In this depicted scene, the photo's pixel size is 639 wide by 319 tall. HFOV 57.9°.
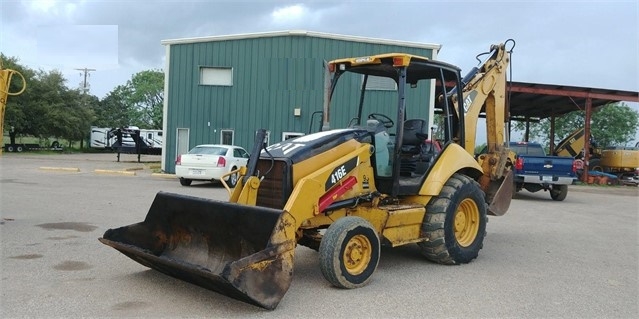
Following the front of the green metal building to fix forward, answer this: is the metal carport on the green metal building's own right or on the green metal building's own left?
on the green metal building's own left

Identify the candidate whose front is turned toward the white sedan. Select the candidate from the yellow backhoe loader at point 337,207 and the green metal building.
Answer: the green metal building

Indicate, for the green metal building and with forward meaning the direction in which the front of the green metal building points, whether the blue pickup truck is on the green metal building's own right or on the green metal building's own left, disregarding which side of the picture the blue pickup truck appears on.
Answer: on the green metal building's own left

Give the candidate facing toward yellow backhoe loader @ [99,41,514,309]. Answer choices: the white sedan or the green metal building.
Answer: the green metal building

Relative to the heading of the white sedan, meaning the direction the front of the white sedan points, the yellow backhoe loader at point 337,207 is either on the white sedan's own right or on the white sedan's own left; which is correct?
on the white sedan's own right

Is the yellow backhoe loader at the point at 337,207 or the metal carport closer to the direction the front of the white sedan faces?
the metal carport

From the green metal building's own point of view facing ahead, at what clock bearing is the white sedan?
The white sedan is roughly at 12 o'clock from the green metal building.
